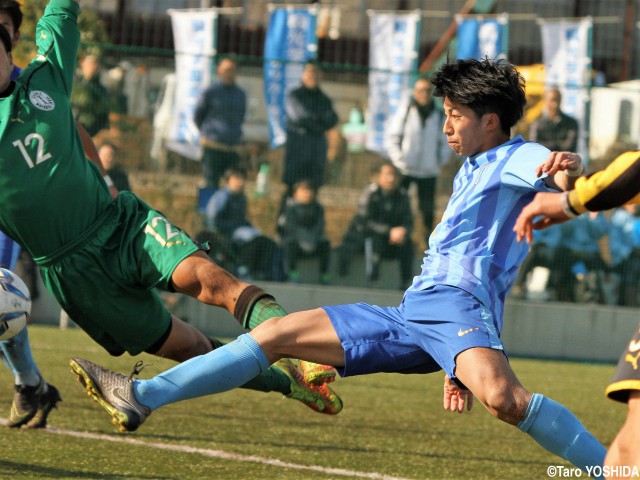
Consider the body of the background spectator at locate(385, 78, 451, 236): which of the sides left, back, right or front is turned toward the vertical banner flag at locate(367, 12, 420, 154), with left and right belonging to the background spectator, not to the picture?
back

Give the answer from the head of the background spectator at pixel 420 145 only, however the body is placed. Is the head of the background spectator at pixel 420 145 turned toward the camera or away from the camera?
toward the camera

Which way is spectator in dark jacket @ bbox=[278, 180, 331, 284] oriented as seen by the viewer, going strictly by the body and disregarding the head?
toward the camera

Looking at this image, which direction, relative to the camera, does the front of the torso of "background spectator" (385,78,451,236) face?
toward the camera

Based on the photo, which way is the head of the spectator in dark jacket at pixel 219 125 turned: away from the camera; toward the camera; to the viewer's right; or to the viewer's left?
toward the camera

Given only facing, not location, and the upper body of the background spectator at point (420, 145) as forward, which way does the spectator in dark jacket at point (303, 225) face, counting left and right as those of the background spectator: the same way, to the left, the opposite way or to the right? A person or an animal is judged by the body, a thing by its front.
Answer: the same way

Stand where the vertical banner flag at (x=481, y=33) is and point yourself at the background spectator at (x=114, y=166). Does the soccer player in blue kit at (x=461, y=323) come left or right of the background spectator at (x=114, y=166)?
left

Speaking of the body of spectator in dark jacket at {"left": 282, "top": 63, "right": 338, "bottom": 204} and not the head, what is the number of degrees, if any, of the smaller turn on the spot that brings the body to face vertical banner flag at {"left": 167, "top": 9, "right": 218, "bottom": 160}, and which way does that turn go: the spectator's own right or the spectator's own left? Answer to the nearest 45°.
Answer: approximately 90° to the spectator's own right

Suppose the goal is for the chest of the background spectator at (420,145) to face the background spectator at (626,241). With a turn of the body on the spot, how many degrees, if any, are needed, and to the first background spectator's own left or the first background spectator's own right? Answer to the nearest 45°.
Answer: approximately 90° to the first background spectator's own left

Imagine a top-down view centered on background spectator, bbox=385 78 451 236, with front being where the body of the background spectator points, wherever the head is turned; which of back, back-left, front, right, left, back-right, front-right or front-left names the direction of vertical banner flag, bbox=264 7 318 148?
back-right

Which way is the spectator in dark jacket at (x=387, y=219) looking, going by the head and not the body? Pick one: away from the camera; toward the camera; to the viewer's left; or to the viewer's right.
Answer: toward the camera

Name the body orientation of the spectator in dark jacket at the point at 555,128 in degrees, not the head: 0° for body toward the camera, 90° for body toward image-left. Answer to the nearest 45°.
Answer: approximately 0°

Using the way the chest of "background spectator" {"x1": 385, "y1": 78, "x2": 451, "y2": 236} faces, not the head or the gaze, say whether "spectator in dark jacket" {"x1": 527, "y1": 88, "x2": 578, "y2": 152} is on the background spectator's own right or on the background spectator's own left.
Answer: on the background spectator's own left

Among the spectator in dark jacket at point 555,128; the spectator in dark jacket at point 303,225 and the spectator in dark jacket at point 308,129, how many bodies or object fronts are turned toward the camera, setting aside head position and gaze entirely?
3

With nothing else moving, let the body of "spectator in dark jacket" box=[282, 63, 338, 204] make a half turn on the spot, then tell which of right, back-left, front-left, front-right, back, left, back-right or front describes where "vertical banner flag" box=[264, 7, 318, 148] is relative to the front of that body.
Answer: front
